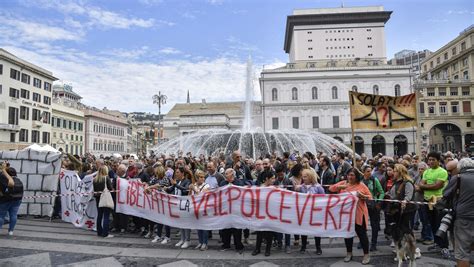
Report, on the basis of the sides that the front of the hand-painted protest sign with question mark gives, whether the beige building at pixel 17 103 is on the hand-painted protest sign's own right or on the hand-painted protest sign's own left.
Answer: on the hand-painted protest sign's own right

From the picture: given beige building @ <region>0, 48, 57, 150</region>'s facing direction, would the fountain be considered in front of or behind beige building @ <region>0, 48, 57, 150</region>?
in front

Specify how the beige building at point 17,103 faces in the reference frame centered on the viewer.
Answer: facing the viewer and to the right of the viewer

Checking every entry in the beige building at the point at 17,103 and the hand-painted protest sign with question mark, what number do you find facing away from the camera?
0

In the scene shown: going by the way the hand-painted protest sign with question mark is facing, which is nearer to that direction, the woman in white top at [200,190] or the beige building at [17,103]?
the woman in white top

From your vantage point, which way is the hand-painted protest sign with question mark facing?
toward the camera

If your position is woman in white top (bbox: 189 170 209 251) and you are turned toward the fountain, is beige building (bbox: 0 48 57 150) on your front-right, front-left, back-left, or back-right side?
front-left

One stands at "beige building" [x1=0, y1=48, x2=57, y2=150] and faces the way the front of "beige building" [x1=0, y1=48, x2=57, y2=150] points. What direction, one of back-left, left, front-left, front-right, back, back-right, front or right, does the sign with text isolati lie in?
front-right

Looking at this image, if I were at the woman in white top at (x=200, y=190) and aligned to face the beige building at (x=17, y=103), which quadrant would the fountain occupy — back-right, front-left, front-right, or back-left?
front-right

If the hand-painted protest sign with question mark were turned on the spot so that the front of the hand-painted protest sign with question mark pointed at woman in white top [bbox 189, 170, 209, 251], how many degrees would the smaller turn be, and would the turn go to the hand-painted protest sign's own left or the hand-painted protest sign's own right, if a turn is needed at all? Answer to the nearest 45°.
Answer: approximately 45° to the hand-painted protest sign's own right

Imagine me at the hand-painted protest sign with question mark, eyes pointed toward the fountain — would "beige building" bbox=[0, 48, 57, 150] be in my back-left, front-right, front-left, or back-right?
front-left

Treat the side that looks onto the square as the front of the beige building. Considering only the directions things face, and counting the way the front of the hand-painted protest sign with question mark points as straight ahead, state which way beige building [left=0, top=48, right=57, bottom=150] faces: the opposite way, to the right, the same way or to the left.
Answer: to the left
